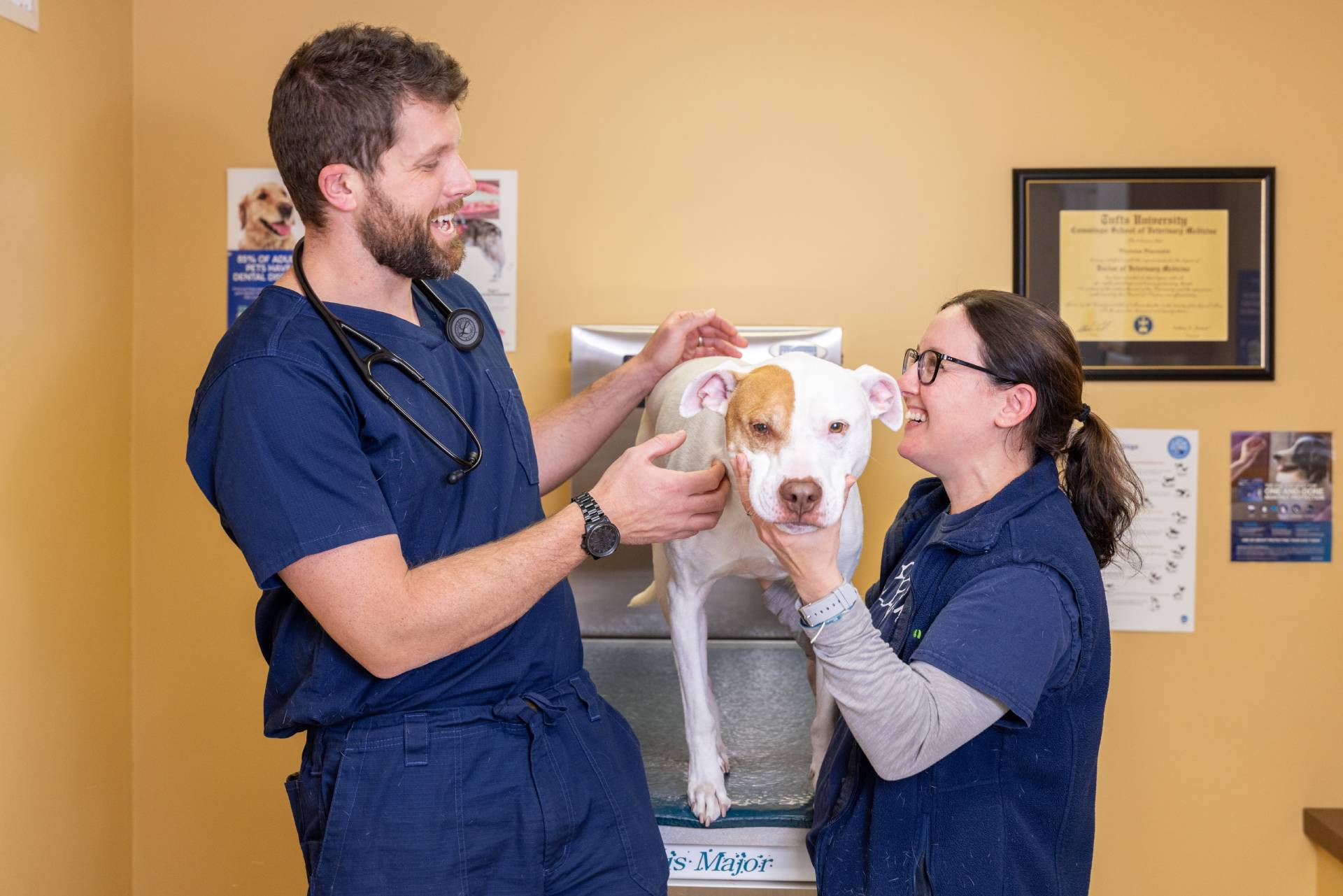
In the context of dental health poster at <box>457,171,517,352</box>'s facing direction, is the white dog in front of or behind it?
in front

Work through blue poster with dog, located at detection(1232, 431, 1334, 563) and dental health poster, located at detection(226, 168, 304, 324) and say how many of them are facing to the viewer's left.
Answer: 0

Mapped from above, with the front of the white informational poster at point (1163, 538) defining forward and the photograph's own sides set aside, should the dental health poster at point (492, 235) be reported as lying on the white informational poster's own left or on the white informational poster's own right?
on the white informational poster's own right

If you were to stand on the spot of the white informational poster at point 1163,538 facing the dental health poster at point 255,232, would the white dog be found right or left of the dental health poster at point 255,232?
left

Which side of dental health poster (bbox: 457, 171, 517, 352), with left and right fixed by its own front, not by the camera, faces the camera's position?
front

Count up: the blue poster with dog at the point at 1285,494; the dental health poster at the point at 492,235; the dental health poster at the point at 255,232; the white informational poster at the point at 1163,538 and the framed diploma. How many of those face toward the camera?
5

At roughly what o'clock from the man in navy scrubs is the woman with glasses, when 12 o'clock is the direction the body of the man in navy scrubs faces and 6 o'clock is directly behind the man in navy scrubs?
The woman with glasses is roughly at 11 o'clock from the man in navy scrubs.

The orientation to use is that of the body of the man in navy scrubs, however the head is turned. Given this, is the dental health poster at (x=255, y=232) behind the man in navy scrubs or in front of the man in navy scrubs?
behind

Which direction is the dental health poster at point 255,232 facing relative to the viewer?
toward the camera

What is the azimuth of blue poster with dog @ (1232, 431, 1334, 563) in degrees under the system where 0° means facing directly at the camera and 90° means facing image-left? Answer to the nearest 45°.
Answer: approximately 0°

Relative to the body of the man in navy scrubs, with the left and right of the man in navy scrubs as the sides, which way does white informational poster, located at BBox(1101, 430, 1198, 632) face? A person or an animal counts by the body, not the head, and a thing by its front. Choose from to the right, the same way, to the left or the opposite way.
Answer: to the right

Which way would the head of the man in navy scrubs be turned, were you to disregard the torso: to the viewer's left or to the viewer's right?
to the viewer's right

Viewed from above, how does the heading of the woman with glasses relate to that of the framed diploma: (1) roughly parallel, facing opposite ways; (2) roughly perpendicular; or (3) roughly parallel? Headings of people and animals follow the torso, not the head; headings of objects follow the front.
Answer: roughly perpendicular

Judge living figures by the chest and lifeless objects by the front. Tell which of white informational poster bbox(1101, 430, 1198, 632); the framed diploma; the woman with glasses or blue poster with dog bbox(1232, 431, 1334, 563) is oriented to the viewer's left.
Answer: the woman with glasses

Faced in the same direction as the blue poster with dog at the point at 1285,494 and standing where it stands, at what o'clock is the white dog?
The white dog is roughly at 1 o'clock from the blue poster with dog.

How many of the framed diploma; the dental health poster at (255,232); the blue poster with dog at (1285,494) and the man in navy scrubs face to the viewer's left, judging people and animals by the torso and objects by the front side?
0

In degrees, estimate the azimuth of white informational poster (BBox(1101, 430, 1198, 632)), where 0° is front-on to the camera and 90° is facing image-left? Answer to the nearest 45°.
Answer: approximately 0°
